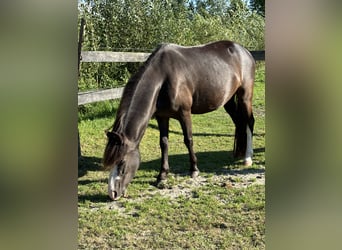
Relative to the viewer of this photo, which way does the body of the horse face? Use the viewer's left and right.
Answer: facing the viewer and to the left of the viewer
